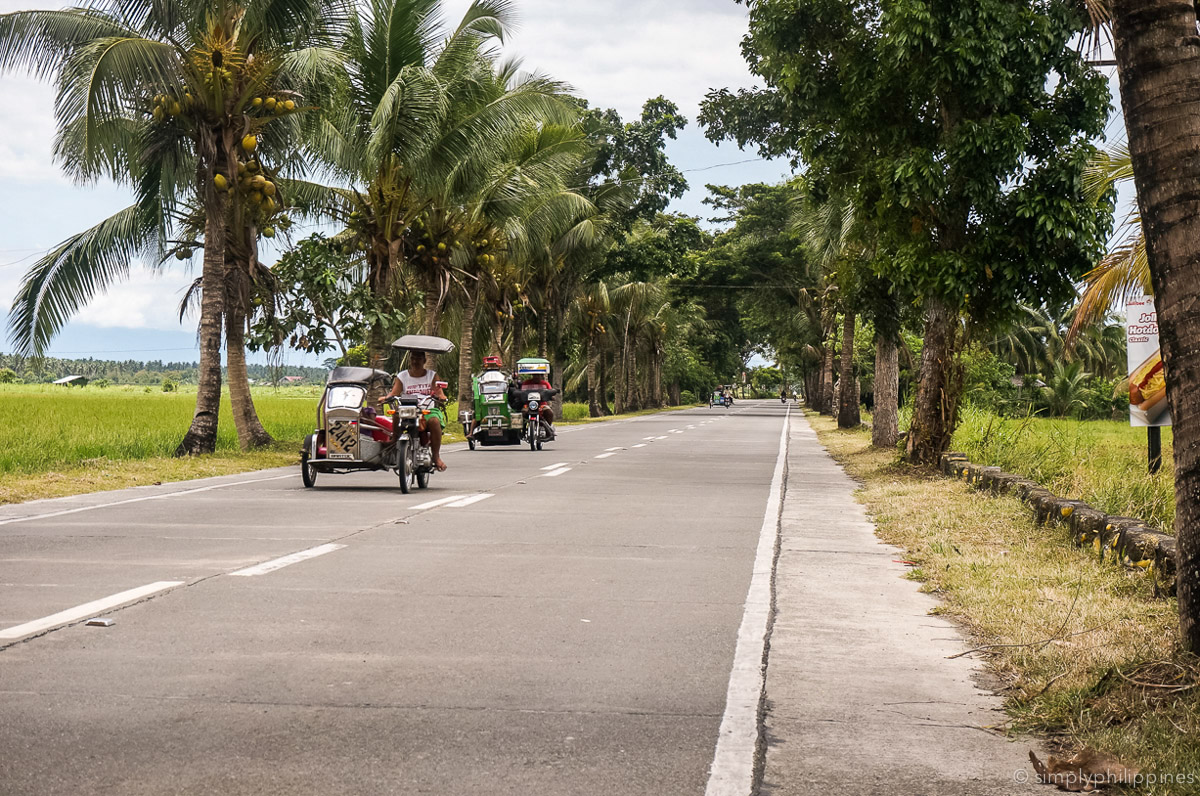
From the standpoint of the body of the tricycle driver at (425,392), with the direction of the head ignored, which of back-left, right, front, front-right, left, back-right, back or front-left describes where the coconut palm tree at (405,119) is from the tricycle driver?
back

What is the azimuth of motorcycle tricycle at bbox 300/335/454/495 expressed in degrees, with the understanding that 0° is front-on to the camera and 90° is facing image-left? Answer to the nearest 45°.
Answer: approximately 0°

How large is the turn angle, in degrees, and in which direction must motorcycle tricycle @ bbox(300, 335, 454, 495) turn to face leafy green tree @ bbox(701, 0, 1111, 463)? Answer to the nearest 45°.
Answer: approximately 90° to its left

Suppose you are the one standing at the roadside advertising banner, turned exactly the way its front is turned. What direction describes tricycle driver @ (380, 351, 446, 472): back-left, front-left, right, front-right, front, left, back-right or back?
right

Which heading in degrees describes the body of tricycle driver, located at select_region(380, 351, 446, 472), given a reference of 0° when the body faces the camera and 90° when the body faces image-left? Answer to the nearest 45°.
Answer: approximately 0°

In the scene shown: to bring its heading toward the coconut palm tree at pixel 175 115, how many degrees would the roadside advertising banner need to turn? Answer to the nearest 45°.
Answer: approximately 90° to its right

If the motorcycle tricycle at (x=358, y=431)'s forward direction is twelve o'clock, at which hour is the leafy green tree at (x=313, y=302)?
The leafy green tree is roughly at 6 o'clock from the motorcycle tricycle.

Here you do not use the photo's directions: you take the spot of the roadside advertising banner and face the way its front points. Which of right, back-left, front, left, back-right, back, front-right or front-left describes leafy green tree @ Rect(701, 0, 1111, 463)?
back-right

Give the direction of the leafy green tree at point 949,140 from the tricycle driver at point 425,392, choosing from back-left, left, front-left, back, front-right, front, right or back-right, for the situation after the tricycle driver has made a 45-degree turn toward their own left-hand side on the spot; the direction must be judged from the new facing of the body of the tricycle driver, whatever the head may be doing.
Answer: front-left

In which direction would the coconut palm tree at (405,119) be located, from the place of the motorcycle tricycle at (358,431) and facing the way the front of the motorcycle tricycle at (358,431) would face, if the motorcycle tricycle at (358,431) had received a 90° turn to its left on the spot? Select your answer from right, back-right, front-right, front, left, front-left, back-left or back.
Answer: left

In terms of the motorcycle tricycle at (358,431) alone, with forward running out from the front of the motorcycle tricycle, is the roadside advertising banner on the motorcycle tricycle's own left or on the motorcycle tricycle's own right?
on the motorcycle tricycle's own left
